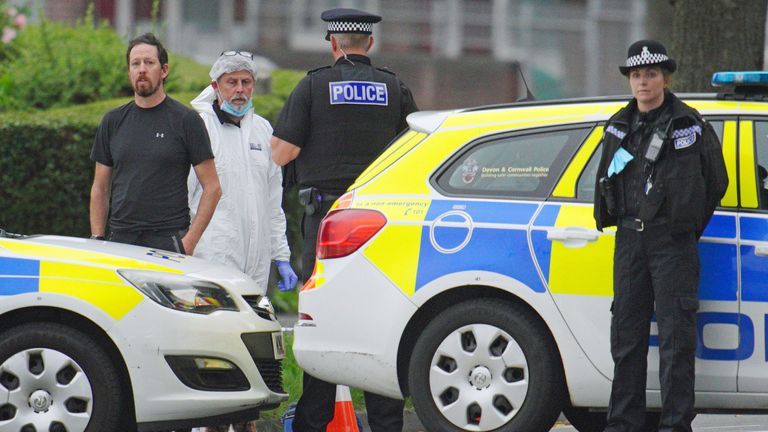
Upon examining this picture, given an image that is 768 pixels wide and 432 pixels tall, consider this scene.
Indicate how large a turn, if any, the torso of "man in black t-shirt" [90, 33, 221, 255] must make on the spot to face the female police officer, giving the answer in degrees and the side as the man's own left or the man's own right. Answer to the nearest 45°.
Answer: approximately 45° to the man's own left

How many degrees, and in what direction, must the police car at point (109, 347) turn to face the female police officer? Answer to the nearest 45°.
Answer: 0° — it already faces them

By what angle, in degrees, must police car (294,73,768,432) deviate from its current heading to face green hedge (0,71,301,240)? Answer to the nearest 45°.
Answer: approximately 135° to its left

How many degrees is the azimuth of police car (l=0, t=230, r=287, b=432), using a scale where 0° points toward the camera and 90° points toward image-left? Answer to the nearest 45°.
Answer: approximately 270°

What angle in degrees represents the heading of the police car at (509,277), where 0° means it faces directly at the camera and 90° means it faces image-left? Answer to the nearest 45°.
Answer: approximately 270°

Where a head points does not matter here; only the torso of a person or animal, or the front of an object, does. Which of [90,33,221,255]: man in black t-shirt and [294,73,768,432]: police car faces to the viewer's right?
the police car

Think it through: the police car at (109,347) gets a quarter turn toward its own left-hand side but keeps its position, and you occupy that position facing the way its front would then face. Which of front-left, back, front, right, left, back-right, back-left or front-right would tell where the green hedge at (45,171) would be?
front

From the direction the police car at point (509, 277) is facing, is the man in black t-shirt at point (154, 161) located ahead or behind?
behind
